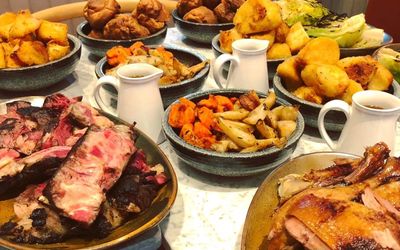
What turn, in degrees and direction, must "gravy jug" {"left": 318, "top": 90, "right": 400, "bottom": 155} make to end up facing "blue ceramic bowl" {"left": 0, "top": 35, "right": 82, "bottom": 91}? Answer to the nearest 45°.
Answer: approximately 180°

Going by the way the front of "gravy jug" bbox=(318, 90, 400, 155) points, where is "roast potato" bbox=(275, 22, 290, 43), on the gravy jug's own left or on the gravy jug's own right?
on the gravy jug's own left

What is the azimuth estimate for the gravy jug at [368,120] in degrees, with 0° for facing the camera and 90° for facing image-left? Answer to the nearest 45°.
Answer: approximately 270°

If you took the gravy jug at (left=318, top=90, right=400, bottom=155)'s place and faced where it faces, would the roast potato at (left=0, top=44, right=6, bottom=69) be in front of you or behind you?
behind

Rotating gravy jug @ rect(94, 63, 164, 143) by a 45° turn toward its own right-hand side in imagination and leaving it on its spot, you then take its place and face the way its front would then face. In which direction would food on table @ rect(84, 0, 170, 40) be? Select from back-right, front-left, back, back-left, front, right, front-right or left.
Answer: back-left

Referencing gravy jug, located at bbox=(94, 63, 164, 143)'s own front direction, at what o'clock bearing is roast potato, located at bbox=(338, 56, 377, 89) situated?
The roast potato is roughly at 12 o'clock from the gravy jug.

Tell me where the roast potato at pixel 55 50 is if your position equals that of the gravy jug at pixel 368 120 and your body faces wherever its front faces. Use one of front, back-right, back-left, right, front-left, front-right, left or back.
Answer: back

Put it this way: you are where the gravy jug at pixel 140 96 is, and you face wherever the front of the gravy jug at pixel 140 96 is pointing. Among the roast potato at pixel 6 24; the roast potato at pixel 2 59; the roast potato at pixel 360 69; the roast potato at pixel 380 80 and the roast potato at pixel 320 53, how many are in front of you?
3

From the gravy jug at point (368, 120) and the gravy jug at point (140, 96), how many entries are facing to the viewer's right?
2

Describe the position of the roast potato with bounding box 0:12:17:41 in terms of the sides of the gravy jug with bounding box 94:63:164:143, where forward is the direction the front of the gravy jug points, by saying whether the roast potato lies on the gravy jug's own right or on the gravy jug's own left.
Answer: on the gravy jug's own left

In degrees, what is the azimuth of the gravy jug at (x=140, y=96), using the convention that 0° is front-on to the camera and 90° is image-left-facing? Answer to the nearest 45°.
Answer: approximately 270°
